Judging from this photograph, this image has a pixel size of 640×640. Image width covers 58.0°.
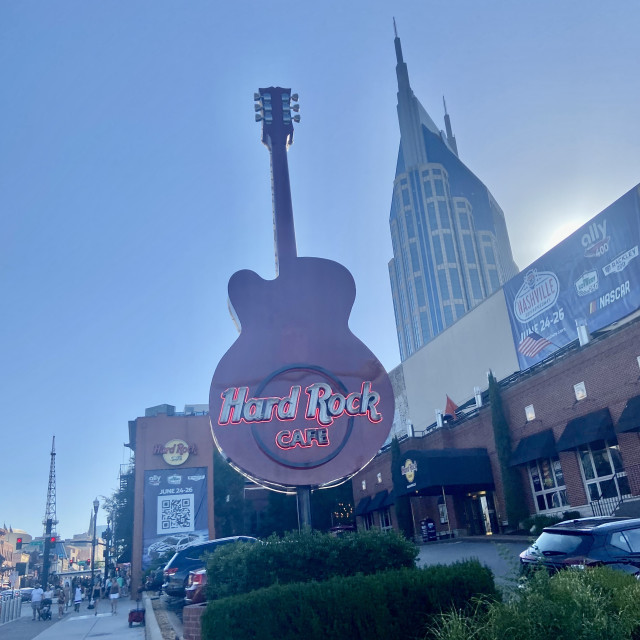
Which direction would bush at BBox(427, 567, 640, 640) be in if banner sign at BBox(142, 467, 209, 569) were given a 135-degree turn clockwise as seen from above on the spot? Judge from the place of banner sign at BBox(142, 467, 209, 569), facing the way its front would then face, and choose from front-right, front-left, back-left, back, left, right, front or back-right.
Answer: back-left

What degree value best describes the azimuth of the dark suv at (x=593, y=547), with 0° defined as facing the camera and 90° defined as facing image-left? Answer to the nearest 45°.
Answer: approximately 225°

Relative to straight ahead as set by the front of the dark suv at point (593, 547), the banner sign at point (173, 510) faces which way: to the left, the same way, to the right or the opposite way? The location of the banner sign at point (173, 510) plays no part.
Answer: to the right

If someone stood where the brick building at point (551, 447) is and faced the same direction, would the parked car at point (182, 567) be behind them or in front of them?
in front

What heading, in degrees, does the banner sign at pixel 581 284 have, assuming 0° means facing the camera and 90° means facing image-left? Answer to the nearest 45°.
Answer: approximately 45°

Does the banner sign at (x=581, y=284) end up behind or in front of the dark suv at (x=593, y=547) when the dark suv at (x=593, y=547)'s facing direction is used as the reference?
in front

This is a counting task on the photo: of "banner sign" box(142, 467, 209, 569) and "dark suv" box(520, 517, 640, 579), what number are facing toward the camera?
1

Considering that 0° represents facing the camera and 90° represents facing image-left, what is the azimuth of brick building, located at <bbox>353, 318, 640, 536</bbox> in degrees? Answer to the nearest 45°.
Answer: approximately 45°

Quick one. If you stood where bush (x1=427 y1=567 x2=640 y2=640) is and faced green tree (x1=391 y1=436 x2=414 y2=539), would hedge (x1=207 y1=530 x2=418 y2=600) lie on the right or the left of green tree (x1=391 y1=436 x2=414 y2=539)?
left

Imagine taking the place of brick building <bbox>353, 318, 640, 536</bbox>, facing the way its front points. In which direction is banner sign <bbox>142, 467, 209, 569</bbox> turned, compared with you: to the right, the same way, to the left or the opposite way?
to the left

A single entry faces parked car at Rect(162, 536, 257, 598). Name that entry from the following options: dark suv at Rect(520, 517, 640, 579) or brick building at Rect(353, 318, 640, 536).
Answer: the brick building

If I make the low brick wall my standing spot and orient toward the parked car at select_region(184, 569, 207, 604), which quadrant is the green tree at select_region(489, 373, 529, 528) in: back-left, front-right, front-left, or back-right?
front-right

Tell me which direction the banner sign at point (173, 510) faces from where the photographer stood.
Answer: facing the viewer

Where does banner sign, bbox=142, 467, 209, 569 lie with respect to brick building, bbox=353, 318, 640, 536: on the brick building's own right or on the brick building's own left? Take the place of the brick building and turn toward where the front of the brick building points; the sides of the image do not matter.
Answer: on the brick building's own right

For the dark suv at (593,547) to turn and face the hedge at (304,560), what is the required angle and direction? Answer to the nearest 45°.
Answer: approximately 180°
